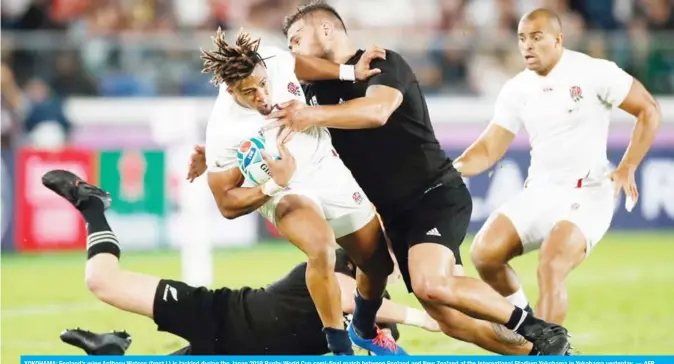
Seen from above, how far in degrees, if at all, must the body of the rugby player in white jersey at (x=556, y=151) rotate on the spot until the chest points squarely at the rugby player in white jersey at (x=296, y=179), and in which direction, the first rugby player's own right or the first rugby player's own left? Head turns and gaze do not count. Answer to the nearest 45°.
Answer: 0° — they already face them

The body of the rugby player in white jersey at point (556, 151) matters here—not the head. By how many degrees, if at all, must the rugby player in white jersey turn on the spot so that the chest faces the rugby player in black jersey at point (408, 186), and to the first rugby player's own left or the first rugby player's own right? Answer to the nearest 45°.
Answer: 0° — they already face them

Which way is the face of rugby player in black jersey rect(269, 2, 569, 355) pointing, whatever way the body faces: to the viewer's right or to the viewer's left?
to the viewer's left

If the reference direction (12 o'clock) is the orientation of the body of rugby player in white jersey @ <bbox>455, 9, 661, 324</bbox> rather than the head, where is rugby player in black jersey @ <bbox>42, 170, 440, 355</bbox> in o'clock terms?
The rugby player in black jersey is roughly at 12 o'clock from the rugby player in white jersey.

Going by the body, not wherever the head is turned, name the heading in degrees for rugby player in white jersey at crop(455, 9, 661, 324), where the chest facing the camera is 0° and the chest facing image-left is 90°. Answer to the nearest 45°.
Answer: approximately 45°
